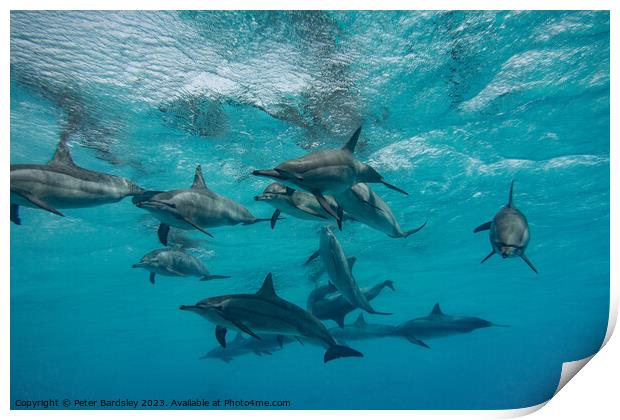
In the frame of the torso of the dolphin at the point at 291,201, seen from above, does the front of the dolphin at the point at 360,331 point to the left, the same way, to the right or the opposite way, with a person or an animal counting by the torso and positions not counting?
the same way

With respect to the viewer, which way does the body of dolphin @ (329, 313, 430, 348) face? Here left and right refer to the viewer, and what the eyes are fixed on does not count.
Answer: facing to the left of the viewer

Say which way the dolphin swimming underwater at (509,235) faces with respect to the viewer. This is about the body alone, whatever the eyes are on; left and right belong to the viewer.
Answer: facing the viewer

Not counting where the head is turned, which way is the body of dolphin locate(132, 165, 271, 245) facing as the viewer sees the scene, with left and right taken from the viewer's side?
facing the viewer and to the left of the viewer

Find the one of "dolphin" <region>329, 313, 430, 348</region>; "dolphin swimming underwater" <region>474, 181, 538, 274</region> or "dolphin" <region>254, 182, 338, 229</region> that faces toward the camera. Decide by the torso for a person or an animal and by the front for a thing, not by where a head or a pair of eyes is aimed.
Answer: the dolphin swimming underwater

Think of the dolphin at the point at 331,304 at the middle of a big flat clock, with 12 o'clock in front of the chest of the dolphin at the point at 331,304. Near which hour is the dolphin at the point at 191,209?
the dolphin at the point at 191,209 is roughly at 11 o'clock from the dolphin at the point at 331,304.

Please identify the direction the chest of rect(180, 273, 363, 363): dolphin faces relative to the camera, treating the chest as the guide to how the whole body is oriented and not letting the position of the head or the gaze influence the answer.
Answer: to the viewer's left

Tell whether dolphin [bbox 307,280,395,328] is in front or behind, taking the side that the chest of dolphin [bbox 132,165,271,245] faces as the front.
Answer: behind
